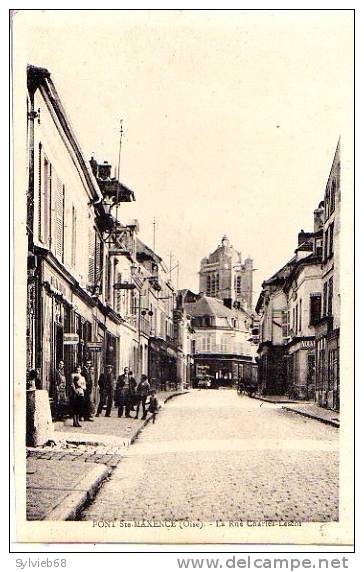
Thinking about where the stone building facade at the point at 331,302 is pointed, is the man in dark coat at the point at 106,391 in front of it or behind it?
in front

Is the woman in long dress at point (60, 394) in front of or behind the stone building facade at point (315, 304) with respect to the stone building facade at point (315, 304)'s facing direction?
in front

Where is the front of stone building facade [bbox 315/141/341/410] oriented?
to the viewer's left

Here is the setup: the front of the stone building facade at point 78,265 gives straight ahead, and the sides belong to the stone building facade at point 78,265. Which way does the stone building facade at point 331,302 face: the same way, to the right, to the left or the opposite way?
the opposite way

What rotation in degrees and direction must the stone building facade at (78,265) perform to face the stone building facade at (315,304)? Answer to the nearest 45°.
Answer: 0° — it already faces it

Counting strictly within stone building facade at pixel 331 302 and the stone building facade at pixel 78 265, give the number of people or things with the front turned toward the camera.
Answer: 0

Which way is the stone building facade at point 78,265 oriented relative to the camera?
to the viewer's right

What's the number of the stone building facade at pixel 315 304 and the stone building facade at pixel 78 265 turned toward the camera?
0

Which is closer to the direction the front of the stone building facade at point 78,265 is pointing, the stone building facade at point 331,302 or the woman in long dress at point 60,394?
the stone building facade
